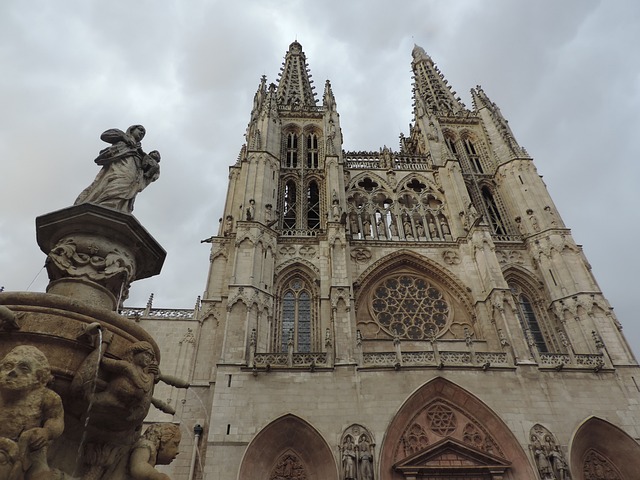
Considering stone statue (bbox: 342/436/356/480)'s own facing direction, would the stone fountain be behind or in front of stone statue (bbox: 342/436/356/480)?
in front

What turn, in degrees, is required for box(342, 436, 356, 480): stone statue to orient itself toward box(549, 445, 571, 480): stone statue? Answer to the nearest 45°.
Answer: approximately 90° to its left

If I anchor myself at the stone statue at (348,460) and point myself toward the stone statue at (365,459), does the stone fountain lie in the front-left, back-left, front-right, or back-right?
back-right

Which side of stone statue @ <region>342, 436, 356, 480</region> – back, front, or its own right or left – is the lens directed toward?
front

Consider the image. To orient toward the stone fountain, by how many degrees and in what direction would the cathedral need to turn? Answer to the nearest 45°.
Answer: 0° — it already faces it

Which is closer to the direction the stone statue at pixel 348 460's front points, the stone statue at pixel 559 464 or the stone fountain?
the stone fountain

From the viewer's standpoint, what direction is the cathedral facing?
toward the camera
